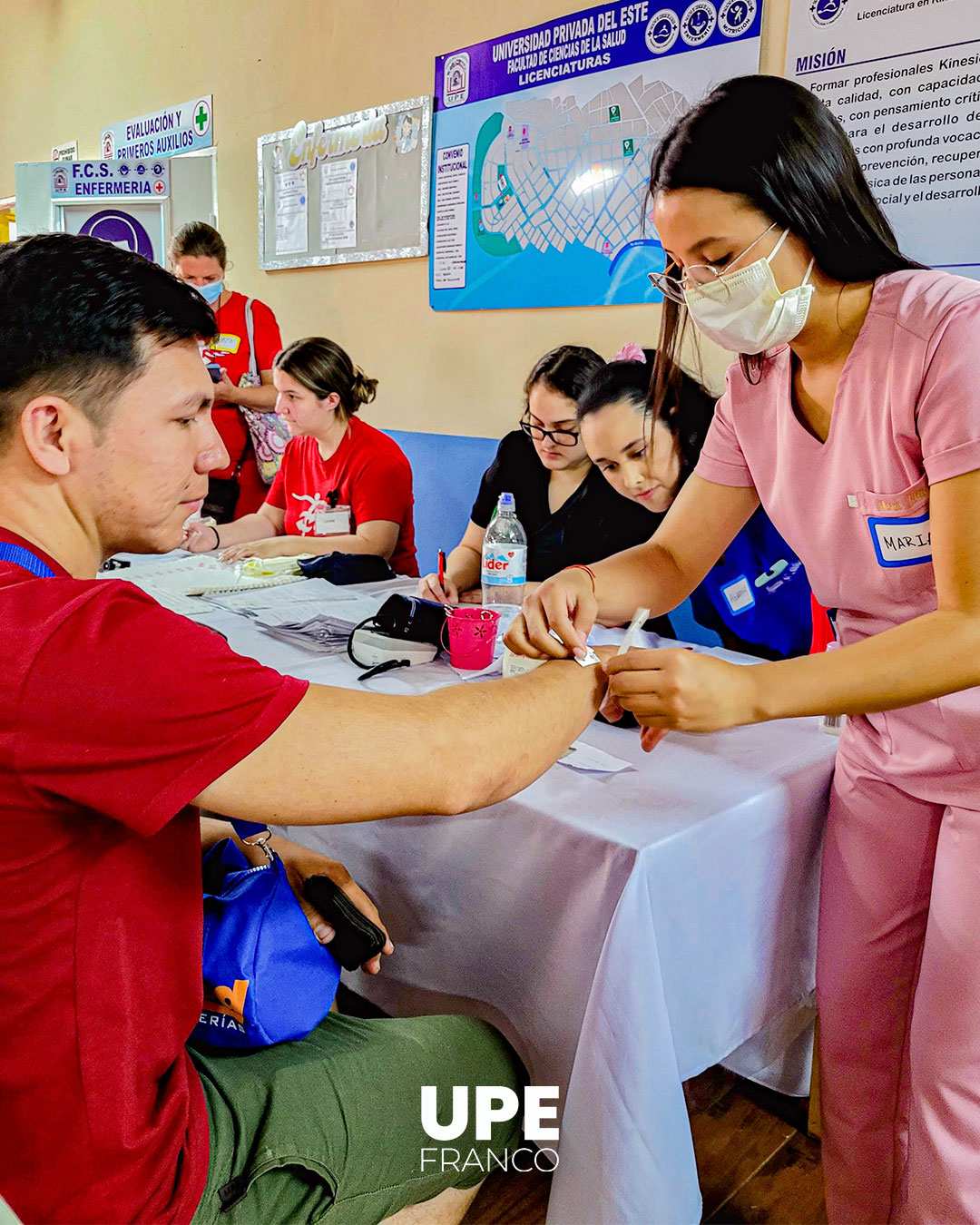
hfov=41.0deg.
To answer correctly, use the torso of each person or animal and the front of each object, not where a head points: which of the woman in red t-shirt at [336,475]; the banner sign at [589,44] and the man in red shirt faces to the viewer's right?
the man in red shirt

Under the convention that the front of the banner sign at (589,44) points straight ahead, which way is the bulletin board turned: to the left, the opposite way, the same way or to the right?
the same way

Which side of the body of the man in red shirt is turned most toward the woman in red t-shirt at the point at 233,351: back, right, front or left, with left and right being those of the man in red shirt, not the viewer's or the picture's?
left

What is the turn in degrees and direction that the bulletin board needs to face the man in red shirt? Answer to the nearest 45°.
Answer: approximately 45° to its left

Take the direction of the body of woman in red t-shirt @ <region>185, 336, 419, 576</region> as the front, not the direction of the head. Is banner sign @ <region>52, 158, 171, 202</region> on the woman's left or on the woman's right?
on the woman's right

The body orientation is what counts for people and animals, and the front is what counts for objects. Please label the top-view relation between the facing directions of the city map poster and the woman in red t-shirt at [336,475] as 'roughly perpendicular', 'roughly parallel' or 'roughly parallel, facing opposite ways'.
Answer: roughly parallel

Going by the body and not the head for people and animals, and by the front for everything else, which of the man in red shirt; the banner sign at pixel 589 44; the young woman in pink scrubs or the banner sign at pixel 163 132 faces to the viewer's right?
the man in red shirt

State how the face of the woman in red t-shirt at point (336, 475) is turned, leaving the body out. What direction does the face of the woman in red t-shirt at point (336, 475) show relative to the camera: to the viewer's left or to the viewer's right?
to the viewer's left

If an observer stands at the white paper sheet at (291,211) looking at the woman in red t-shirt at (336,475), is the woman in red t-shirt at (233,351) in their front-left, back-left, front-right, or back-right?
front-right

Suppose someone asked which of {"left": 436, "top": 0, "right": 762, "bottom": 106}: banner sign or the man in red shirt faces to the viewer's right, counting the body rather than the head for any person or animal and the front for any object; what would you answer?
the man in red shirt

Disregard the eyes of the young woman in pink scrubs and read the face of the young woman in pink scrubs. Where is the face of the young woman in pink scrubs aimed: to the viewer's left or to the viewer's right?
to the viewer's left

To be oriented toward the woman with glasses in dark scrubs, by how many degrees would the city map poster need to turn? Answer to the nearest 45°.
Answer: approximately 45° to its left

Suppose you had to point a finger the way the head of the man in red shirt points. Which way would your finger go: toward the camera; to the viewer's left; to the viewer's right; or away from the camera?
to the viewer's right

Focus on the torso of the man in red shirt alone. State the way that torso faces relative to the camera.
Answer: to the viewer's right

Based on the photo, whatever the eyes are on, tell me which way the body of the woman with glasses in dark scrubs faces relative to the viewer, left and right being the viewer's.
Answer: facing the viewer and to the left of the viewer
